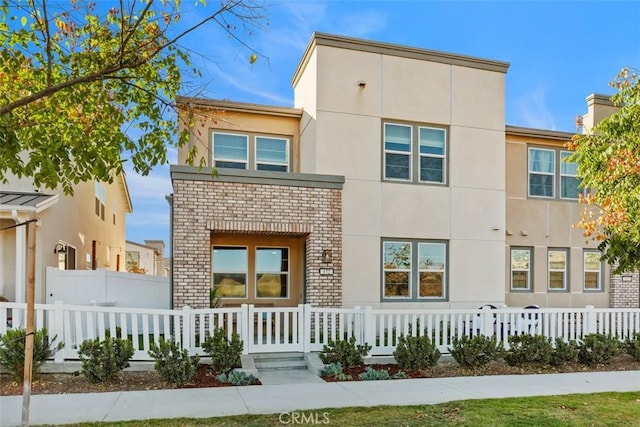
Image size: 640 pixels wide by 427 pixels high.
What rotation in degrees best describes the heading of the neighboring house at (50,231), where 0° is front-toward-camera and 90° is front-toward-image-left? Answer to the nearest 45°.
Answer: approximately 0°

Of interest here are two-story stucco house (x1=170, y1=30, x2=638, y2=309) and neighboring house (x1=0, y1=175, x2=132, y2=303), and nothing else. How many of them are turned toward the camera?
2

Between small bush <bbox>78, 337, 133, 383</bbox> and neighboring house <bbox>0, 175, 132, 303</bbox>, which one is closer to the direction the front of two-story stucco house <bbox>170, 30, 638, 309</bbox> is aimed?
the small bush

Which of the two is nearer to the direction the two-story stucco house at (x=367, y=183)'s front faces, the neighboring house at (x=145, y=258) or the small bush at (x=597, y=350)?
the small bush
